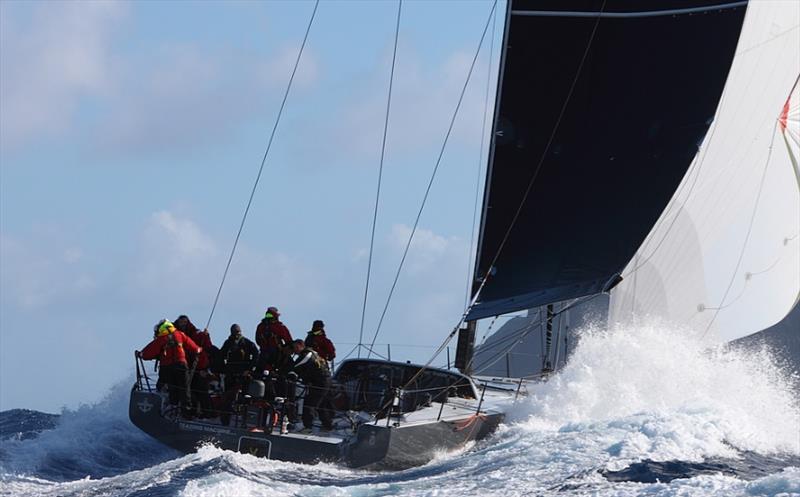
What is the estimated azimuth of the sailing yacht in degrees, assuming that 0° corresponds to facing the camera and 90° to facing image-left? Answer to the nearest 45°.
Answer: approximately 225°

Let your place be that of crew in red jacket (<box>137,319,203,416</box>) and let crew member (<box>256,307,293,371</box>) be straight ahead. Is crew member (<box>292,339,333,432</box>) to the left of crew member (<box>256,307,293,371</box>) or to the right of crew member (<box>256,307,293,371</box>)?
right
